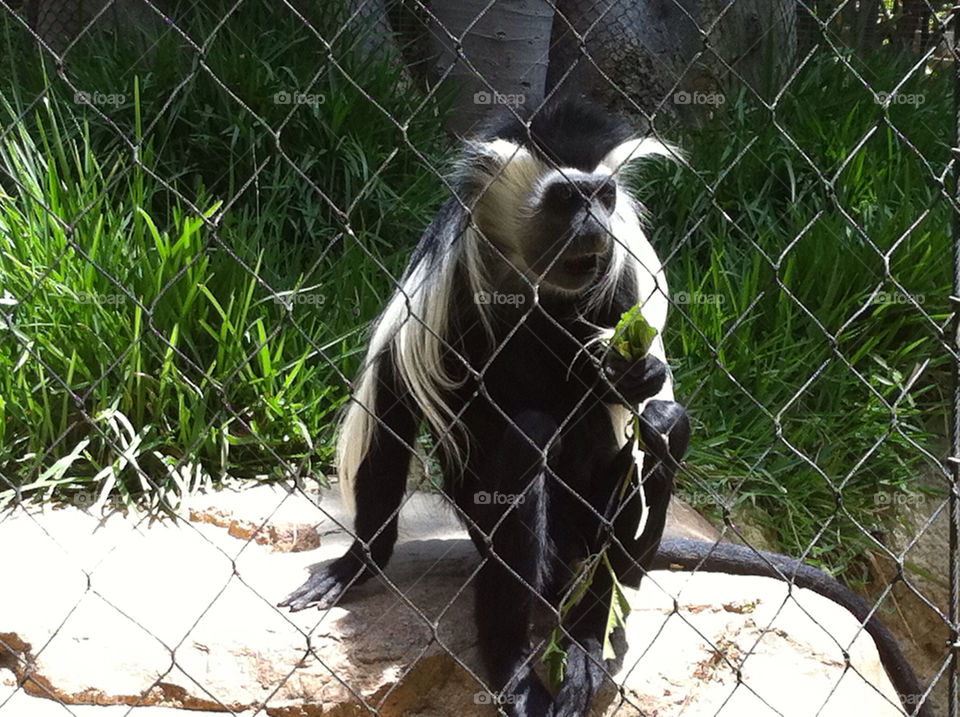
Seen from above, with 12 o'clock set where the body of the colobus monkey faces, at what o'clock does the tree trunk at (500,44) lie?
The tree trunk is roughly at 7 o'clock from the colobus monkey.

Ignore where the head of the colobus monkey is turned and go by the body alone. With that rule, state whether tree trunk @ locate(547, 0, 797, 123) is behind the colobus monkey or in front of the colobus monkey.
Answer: behind

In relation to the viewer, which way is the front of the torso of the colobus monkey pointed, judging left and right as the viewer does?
facing the viewer and to the right of the viewer
